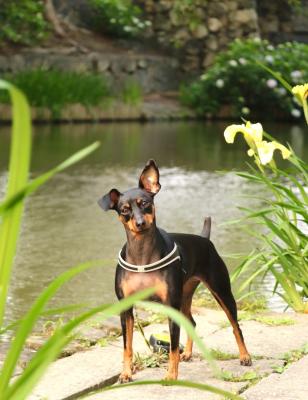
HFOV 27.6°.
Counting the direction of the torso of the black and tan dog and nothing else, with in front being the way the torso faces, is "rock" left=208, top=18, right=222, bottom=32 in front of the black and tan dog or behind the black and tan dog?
behind

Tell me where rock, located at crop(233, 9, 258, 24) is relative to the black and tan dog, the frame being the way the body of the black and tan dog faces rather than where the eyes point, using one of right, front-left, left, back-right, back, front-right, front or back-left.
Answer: back-right

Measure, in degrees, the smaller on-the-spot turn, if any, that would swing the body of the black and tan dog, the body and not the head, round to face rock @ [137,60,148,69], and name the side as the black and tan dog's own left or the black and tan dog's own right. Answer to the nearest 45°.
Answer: approximately 135° to the black and tan dog's own right

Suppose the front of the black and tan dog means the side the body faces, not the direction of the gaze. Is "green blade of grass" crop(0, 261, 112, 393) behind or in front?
in front

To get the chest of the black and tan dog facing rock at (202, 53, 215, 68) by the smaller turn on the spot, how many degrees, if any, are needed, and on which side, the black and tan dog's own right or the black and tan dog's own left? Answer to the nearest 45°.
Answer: approximately 135° to the black and tan dog's own right

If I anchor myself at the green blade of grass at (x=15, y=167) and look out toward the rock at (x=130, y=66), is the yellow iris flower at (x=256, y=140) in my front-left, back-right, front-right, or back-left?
front-right

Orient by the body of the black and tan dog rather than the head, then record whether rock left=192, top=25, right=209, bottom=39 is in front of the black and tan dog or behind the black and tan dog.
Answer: behind

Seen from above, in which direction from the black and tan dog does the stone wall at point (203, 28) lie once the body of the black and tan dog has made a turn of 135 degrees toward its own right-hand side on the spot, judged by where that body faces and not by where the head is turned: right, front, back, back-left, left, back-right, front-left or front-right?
front

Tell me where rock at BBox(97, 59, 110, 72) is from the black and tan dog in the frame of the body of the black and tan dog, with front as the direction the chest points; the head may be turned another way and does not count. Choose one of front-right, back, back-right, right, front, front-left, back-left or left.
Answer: back-right

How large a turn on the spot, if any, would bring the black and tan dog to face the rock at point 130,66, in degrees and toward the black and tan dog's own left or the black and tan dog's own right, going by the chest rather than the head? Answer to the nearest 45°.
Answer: approximately 135° to the black and tan dog's own right

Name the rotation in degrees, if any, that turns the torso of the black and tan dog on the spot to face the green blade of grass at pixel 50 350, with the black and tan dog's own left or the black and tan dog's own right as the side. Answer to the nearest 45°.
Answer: approximately 45° to the black and tan dog's own left

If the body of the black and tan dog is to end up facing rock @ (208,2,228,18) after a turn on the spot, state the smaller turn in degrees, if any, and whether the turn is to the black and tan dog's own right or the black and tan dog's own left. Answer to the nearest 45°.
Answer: approximately 135° to the black and tan dog's own right

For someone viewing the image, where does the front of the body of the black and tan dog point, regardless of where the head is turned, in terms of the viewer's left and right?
facing the viewer and to the left of the viewer
